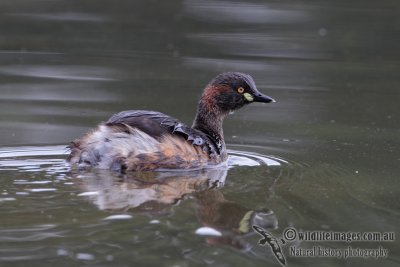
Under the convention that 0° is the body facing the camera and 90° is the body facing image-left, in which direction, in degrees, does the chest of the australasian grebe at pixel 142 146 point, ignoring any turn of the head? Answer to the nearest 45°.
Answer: approximately 270°
